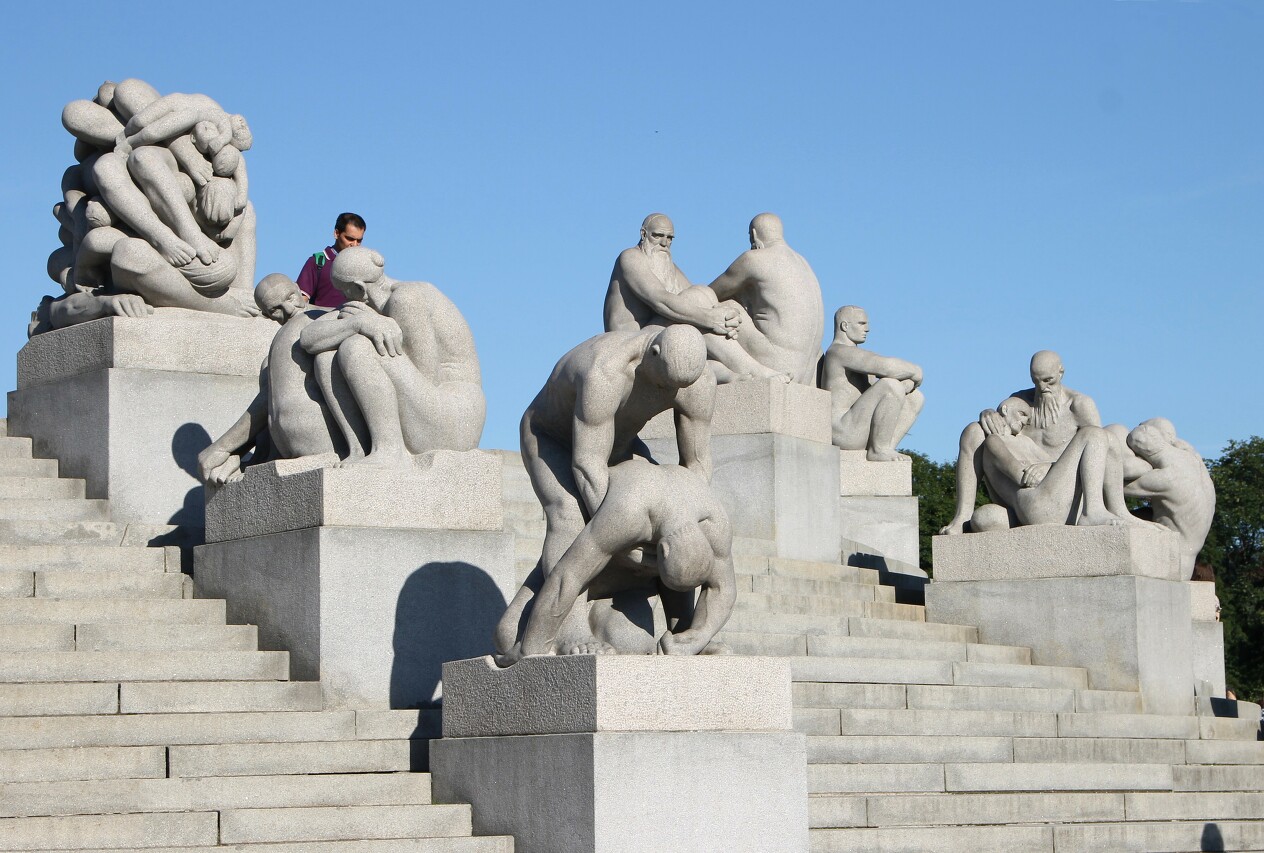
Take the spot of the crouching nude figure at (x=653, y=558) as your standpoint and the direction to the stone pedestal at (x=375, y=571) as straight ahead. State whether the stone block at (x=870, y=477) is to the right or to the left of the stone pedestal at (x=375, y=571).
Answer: right

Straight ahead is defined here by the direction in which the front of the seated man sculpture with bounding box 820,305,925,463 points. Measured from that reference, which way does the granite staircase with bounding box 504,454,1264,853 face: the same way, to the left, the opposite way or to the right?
to the right

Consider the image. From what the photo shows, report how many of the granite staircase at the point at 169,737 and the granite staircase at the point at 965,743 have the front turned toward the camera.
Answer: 2

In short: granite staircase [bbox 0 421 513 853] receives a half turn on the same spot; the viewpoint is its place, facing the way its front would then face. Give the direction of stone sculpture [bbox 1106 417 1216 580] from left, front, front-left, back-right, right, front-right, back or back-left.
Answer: front-right

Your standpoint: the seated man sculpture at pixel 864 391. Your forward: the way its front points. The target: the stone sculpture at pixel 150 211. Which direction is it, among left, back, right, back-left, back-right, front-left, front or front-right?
back-right

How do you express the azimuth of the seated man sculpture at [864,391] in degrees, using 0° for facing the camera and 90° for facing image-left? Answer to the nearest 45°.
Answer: approximately 270°

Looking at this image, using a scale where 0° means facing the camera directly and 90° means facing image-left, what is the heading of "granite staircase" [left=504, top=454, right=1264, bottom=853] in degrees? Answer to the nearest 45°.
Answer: approximately 0°

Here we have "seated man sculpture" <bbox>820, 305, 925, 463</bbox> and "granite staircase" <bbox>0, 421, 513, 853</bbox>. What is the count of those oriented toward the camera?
1

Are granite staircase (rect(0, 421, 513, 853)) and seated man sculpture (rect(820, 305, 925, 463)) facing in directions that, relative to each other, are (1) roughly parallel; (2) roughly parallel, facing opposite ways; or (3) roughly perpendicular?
roughly perpendicular
